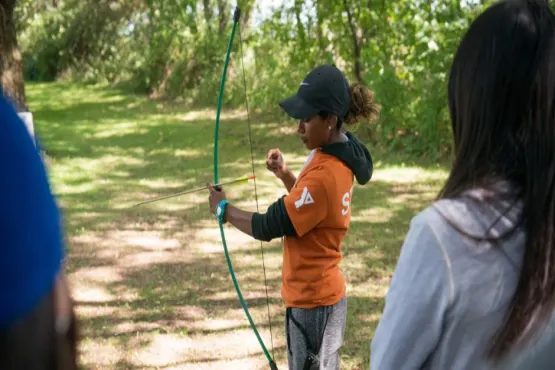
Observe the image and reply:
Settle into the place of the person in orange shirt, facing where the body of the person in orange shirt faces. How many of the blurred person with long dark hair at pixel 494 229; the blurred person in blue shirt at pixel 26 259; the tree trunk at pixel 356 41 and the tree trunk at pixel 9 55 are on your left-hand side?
2

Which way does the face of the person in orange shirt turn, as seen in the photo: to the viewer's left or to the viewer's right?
to the viewer's left

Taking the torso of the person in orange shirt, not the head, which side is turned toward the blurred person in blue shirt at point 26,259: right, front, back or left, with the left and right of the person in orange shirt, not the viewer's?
left

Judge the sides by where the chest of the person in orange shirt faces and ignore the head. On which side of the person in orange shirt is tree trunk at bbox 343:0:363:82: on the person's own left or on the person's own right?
on the person's own right
